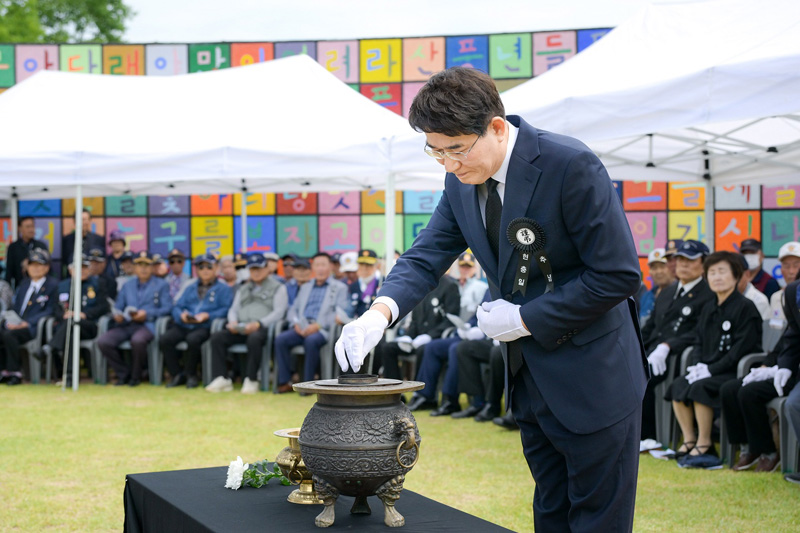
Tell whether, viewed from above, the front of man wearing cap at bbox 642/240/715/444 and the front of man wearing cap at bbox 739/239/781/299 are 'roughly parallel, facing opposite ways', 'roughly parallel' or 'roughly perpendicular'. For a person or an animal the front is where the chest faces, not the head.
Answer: roughly parallel

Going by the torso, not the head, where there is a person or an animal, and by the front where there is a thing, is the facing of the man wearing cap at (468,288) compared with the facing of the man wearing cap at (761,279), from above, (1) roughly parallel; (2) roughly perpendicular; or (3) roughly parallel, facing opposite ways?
roughly parallel

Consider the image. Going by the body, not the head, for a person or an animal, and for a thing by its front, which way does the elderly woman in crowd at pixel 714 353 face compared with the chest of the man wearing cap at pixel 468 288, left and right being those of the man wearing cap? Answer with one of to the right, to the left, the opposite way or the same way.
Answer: the same way

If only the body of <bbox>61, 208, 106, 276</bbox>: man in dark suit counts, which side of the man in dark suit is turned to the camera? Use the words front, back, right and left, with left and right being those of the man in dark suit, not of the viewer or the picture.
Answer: front

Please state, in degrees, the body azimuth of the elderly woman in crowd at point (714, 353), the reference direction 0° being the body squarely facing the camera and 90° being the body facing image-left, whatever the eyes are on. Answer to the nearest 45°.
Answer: approximately 45°

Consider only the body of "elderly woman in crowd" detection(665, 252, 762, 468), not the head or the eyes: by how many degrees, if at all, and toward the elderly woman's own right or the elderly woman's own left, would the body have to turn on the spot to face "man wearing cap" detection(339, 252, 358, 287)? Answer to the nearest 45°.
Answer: approximately 90° to the elderly woman's own right

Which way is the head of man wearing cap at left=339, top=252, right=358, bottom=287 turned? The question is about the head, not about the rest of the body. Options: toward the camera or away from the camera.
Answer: toward the camera

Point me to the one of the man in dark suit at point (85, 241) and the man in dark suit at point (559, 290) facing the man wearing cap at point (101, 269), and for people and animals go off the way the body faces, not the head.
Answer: the man in dark suit at point (85, 241)

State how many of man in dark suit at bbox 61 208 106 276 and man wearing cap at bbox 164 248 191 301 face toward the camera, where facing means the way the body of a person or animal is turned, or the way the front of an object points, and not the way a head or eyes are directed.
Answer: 2

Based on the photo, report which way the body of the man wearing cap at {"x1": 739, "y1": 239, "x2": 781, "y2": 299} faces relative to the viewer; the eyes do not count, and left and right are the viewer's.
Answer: facing the viewer and to the left of the viewer

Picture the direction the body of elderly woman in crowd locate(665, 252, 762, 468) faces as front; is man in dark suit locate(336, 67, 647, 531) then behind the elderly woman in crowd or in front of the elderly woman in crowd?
in front

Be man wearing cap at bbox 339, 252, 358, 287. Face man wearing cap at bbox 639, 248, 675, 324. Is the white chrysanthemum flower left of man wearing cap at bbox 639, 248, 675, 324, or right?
right

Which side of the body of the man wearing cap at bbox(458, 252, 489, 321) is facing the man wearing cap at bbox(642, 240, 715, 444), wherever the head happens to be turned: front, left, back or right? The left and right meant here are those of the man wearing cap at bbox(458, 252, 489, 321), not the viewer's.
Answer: left

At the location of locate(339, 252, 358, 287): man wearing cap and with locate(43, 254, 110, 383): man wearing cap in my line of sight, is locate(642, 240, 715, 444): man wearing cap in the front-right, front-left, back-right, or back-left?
back-left

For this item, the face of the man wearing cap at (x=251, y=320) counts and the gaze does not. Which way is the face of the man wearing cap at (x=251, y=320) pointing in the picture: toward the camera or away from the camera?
toward the camera

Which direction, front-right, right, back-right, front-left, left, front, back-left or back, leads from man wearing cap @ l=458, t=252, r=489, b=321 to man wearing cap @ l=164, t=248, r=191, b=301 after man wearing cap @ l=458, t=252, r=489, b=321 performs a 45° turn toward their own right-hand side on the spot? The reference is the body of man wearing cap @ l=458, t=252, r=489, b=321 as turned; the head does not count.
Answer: front-right

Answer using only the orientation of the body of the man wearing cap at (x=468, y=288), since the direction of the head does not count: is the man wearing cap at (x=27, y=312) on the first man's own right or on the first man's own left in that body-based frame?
on the first man's own right
